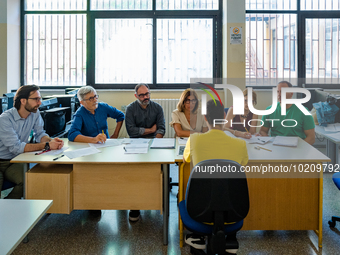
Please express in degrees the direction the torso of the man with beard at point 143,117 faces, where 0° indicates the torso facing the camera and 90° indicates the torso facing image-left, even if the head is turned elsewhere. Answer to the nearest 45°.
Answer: approximately 0°

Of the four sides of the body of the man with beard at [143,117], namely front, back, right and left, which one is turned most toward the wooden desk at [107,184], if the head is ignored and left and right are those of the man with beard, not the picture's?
front

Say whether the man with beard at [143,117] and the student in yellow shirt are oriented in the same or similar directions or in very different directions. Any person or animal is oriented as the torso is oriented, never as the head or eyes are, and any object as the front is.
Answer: very different directions

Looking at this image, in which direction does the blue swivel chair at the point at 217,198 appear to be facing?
away from the camera

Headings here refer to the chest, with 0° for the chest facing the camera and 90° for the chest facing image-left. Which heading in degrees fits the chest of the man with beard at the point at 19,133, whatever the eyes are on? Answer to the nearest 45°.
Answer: approximately 315°

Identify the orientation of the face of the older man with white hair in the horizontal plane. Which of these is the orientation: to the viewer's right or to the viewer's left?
to the viewer's right

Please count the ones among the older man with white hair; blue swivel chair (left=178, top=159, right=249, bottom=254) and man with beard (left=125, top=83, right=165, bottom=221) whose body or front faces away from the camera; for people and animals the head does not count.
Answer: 1

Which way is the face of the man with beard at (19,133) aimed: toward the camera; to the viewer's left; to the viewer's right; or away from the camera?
to the viewer's right

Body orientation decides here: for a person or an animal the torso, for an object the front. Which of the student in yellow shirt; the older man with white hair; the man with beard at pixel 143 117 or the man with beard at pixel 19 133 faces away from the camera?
the student in yellow shirt
